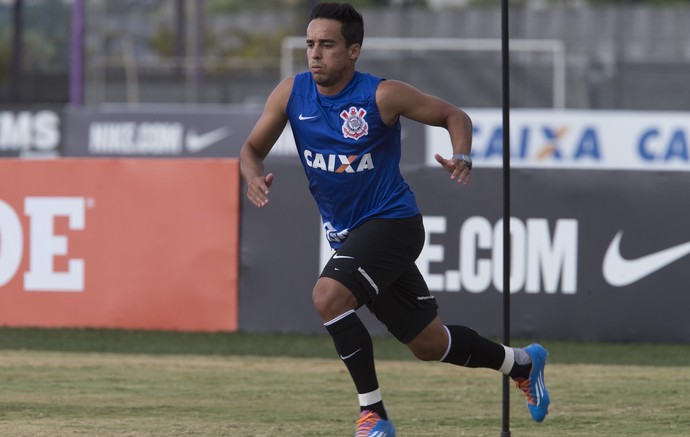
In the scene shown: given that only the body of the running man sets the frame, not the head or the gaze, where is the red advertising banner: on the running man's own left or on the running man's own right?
on the running man's own right

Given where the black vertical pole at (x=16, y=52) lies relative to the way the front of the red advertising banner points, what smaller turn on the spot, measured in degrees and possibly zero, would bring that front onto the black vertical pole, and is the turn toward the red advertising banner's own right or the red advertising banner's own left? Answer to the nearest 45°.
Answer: approximately 180°

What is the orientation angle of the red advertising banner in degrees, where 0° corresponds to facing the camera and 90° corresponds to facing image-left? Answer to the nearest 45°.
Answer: approximately 0°

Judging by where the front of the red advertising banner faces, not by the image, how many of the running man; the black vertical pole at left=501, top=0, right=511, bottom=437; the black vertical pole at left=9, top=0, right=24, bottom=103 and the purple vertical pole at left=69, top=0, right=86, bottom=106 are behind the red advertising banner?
2

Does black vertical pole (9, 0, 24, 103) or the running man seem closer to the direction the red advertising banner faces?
the running man

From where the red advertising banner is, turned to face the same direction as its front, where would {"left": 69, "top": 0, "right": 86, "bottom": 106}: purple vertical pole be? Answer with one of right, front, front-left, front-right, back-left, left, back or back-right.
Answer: back

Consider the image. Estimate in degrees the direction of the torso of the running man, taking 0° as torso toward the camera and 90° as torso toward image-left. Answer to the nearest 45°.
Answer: approximately 45°

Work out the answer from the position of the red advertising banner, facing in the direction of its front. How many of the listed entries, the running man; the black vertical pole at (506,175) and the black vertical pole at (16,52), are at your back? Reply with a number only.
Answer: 1
